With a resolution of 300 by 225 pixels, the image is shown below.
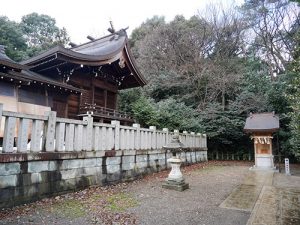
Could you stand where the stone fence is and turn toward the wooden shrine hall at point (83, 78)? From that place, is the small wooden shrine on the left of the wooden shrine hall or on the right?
right

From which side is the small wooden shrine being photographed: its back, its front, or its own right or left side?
front

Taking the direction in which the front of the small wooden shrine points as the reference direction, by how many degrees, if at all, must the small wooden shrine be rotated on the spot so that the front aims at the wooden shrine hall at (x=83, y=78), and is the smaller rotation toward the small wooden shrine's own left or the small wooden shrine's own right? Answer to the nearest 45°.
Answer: approximately 45° to the small wooden shrine's own right

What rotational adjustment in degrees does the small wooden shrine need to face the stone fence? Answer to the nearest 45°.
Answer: approximately 45° to its right
